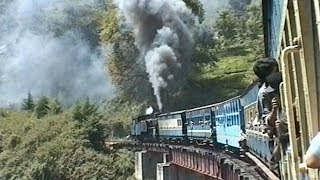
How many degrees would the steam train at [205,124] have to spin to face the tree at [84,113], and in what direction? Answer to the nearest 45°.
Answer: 0° — it already faces it

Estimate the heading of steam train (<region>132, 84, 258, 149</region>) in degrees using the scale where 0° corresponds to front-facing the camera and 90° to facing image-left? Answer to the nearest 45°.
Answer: approximately 135°
